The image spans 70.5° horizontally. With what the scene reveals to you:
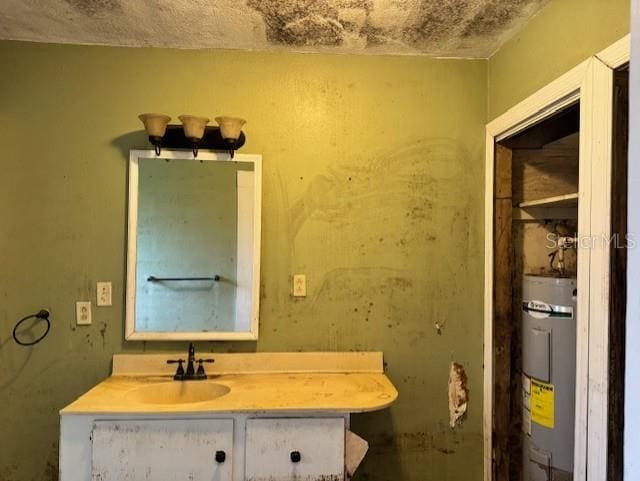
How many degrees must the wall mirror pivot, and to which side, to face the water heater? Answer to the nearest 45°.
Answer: approximately 45° to its left

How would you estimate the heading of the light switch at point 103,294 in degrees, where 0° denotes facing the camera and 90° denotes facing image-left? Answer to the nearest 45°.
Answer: approximately 0°

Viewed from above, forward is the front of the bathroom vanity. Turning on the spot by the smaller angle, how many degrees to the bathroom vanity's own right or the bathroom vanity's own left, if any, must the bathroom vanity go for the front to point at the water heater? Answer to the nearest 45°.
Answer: approximately 90° to the bathroom vanity's own left

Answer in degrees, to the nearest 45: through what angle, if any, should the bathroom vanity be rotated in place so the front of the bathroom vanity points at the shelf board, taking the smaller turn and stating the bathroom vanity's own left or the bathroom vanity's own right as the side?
approximately 90° to the bathroom vanity's own left
